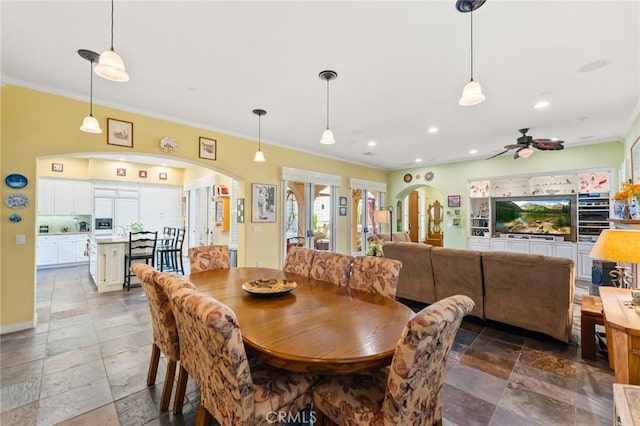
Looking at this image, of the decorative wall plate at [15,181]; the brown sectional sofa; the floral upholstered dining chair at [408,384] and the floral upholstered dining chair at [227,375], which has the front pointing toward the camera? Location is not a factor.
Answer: the decorative wall plate

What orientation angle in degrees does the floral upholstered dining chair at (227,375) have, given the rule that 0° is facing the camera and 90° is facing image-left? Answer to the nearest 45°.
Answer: approximately 225°

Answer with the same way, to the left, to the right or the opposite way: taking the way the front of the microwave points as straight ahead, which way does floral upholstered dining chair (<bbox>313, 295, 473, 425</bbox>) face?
the opposite way

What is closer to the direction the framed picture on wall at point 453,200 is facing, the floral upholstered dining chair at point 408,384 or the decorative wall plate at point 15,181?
the floral upholstered dining chair

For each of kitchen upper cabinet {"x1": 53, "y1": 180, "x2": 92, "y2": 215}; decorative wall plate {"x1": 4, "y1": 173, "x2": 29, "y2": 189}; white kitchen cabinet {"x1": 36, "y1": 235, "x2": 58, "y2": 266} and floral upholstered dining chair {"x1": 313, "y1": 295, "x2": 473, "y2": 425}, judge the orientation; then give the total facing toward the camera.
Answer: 3

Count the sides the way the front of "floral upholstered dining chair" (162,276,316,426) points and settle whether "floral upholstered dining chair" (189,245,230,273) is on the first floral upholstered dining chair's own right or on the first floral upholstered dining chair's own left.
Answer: on the first floral upholstered dining chair's own left

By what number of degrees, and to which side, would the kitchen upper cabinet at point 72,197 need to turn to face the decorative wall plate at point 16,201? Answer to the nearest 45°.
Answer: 0° — it already faces it

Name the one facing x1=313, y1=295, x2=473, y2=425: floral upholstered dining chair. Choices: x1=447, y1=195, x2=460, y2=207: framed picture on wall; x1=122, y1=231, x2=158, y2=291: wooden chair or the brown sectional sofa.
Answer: the framed picture on wall

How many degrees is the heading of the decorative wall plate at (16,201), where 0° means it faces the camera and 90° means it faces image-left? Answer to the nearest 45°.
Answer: approximately 0°
